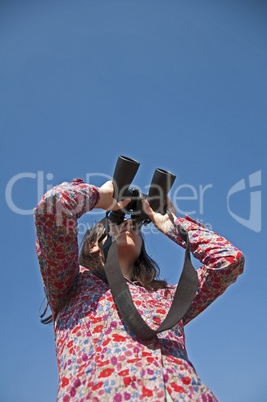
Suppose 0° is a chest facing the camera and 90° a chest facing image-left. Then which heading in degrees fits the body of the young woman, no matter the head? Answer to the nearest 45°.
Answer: approximately 315°
